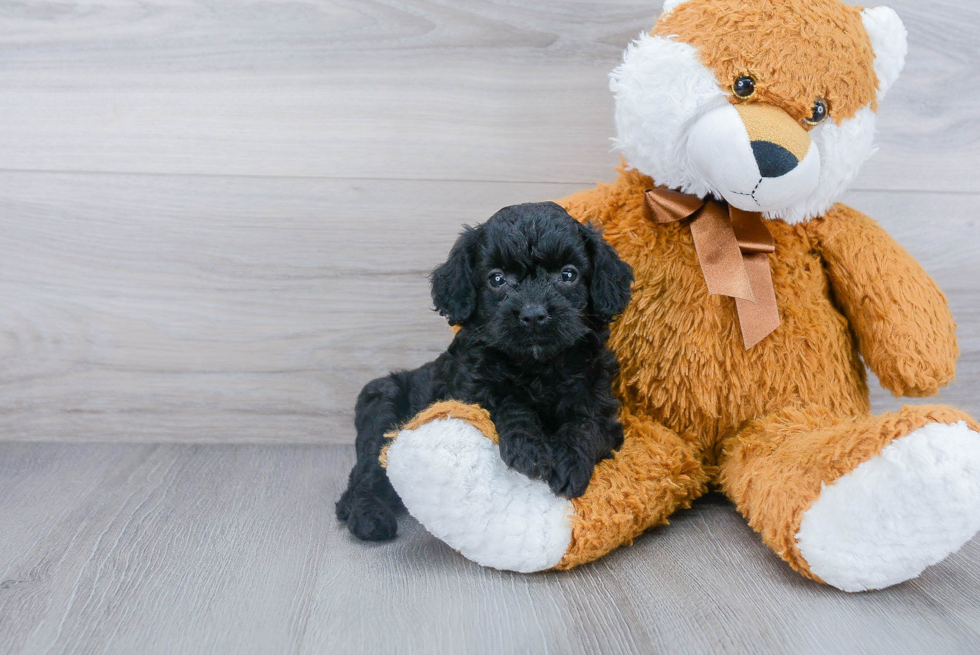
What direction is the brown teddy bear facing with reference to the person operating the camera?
facing the viewer
